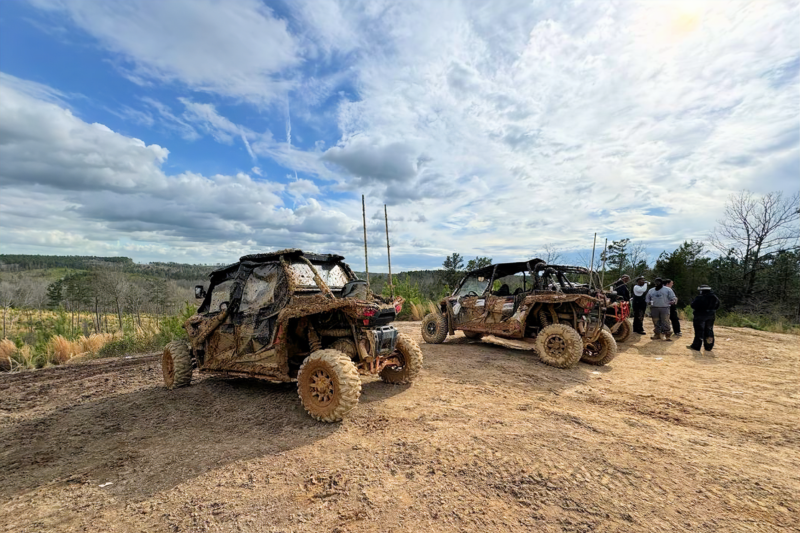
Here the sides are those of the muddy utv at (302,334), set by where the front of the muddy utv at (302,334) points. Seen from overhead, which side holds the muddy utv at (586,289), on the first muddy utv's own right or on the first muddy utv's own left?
on the first muddy utv's own right

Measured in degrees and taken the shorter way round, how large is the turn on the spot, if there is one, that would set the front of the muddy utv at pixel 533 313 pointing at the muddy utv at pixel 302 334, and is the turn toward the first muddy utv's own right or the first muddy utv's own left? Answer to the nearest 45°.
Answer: approximately 90° to the first muddy utv's own left

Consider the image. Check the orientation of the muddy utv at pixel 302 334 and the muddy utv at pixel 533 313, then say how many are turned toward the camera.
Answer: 0

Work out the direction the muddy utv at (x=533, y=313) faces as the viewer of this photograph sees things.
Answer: facing away from the viewer and to the left of the viewer

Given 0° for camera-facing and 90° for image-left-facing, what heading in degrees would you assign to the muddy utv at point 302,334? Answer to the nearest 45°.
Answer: approximately 135°

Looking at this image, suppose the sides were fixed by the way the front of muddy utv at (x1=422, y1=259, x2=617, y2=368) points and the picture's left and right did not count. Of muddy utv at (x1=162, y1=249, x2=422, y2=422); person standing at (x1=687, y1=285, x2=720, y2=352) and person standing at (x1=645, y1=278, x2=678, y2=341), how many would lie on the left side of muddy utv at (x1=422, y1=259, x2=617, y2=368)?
1

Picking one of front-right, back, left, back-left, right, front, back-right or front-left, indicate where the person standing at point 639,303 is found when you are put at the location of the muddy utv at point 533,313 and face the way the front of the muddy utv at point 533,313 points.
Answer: right

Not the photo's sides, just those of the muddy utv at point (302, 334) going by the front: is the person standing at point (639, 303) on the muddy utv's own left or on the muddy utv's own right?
on the muddy utv's own right

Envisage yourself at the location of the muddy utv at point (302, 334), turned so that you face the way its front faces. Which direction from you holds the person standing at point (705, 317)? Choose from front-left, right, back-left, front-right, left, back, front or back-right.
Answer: back-right

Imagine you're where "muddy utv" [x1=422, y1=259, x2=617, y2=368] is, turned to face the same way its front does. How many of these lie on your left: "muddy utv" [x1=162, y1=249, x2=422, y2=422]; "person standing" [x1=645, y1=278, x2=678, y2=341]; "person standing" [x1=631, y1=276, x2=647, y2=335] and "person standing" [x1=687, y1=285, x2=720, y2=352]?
1
